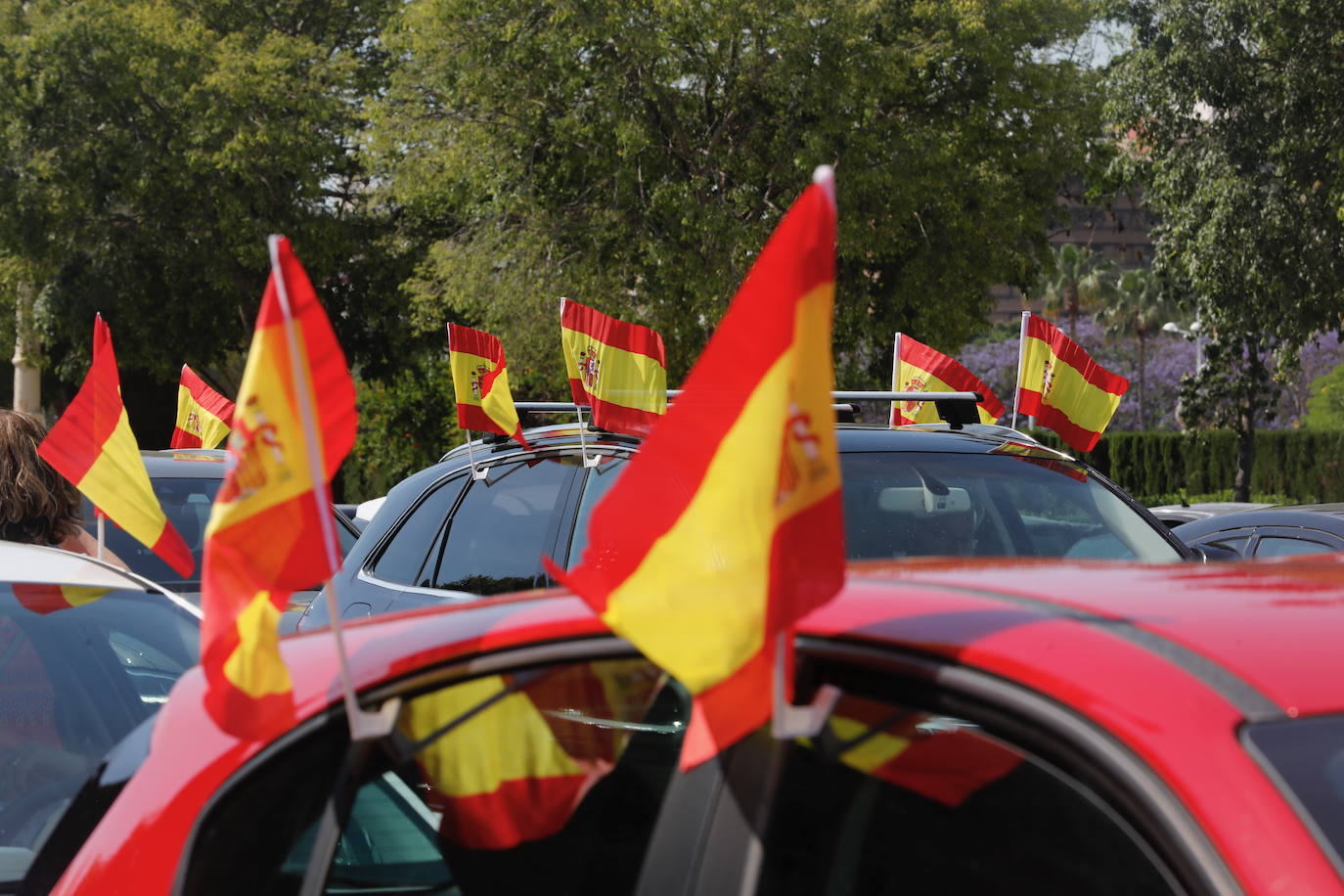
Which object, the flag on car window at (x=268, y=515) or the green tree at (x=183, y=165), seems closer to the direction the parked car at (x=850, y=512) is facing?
the flag on car window

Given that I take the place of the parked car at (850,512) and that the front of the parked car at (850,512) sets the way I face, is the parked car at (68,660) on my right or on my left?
on my right

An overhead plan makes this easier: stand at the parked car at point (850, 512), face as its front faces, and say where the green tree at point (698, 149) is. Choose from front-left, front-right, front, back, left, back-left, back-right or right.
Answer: back-left

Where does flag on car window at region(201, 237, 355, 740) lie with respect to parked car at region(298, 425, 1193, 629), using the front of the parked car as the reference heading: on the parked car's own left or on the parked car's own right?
on the parked car's own right

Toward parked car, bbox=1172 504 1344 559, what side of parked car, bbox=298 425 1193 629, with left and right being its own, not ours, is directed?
left

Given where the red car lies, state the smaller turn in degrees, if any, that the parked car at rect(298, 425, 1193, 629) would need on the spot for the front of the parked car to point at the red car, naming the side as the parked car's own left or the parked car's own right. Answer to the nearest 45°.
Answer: approximately 45° to the parked car's own right

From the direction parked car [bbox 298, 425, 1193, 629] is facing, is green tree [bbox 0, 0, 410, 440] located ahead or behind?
behind

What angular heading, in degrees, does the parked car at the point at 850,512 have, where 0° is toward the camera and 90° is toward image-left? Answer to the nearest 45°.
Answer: approximately 315°

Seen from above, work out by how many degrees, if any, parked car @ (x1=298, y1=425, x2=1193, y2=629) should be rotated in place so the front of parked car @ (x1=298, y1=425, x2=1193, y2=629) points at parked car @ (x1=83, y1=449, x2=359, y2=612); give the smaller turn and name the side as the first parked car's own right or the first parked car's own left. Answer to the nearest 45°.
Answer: approximately 180°

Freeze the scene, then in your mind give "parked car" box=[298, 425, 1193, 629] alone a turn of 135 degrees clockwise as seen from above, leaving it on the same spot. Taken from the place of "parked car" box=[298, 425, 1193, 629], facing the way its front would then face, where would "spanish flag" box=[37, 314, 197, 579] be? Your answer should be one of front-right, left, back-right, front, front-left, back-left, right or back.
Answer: front

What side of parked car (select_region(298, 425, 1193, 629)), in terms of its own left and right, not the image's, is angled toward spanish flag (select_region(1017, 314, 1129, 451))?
left

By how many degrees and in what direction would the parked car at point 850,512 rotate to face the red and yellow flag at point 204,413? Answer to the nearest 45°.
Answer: approximately 180°
